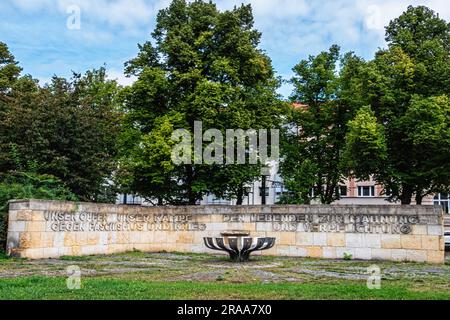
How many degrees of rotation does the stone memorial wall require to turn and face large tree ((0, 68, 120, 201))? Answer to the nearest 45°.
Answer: approximately 135° to its right

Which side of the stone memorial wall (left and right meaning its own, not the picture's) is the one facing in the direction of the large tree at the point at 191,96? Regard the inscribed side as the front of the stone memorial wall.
back

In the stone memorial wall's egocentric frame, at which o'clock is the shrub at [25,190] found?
The shrub is roughly at 3 o'clock from the stone memorial wall.

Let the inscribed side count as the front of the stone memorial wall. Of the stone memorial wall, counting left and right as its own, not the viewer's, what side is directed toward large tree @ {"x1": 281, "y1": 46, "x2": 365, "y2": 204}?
back

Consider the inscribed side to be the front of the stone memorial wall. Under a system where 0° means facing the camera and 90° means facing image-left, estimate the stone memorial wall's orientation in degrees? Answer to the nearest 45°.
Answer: approximately 0°

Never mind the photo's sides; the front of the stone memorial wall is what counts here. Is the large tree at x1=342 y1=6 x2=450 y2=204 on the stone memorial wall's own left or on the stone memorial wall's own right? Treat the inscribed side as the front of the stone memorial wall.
on the stone memorial wall's own left

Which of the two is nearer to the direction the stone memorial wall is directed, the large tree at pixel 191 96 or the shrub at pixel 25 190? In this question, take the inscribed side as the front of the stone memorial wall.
the shrub
